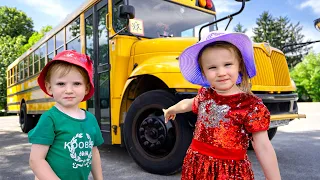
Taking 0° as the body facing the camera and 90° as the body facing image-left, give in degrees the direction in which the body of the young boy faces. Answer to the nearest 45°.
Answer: approximately 315°

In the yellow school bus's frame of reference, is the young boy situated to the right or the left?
on its right

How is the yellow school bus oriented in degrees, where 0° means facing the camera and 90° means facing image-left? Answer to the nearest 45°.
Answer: approximately 315°

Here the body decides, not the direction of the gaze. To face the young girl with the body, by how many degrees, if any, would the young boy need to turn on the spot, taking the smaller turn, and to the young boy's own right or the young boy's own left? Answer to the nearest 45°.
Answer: approximately 45° to the young boy's own left

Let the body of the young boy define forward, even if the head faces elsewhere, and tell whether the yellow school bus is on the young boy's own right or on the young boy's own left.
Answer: on the young boy's own left

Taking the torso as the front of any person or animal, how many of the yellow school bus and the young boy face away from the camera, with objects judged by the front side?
0

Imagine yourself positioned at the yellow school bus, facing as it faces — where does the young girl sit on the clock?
The young girl is roughly at 1 o'clock from the yellow school bus.
